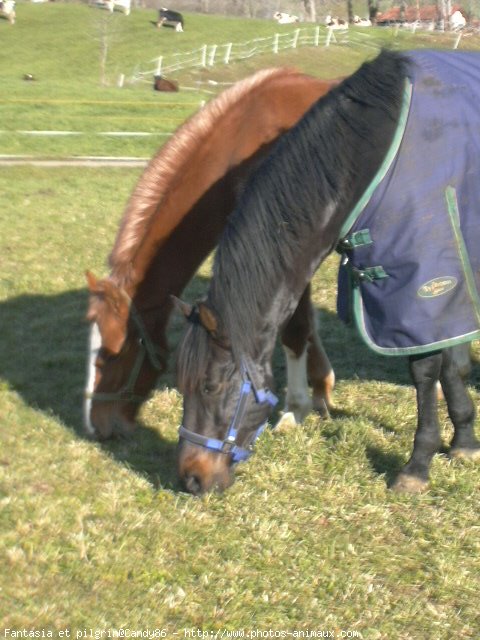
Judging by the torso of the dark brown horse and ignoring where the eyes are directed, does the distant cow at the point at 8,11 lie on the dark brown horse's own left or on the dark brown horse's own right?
on the dark brown horse's own right

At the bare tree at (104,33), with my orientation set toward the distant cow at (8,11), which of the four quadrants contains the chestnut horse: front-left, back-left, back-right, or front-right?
back-left

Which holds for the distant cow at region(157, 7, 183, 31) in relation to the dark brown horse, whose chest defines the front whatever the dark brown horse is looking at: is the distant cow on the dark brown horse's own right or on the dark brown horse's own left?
on the dark brown horse's own right

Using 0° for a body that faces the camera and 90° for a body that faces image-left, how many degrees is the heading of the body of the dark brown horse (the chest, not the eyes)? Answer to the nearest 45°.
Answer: approximately 90°

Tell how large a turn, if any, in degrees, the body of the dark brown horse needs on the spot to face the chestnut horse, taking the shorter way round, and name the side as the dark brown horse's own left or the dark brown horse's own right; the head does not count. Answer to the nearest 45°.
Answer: approximately 45° to the dark brown horse's own right

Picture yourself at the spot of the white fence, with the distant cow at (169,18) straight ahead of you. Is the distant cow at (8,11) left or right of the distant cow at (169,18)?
left

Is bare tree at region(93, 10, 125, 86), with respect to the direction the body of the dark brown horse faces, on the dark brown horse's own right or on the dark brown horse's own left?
on the dark brown horse's own right

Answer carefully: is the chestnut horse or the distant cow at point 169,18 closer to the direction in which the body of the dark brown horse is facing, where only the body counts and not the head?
the chestnut horse
